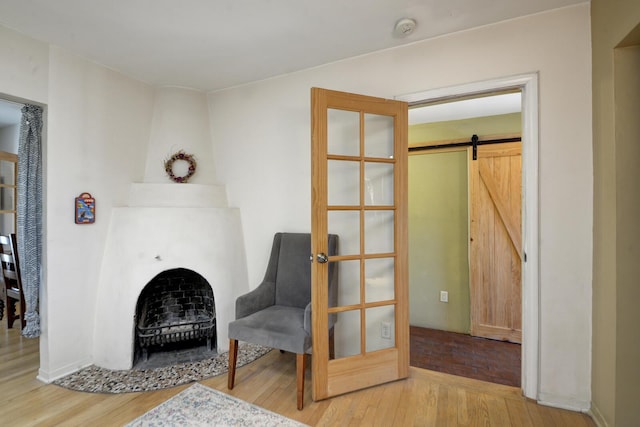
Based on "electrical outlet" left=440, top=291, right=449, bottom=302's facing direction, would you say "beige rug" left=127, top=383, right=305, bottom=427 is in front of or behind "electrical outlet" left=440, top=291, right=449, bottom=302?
in front

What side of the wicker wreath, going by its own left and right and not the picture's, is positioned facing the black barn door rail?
left

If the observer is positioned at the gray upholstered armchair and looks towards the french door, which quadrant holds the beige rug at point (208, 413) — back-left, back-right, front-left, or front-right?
back-right

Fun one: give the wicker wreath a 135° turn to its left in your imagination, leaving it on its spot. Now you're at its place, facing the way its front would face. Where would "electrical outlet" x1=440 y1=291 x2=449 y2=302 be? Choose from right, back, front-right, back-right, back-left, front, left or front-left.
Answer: front-right

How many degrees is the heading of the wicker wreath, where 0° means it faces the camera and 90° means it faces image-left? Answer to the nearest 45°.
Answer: approximately 0°

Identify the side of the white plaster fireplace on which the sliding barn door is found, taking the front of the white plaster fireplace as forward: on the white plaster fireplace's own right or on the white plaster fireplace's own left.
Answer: on the white plaster fireplace's own left

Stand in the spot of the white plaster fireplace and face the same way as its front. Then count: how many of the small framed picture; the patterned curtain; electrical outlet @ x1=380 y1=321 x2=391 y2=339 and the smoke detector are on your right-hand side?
2

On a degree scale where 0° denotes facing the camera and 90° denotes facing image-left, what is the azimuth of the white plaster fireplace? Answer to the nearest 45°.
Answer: approximately 0°

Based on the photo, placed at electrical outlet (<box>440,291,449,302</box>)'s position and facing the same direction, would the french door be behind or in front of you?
in front

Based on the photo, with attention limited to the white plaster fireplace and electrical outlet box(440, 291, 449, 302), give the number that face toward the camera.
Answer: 2

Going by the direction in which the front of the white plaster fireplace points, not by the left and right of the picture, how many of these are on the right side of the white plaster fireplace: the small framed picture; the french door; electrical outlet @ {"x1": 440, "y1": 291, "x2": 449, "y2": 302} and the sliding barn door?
1
